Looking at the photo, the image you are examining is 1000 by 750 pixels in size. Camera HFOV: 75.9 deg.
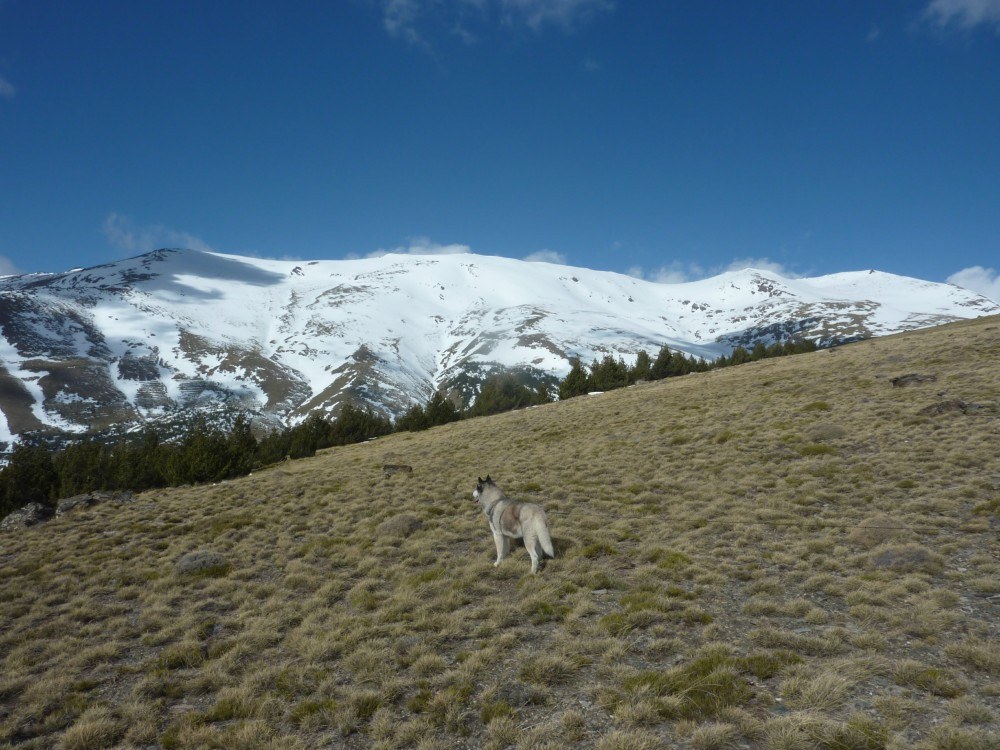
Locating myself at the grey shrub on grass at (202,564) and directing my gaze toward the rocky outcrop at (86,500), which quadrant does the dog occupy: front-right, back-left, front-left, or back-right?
back-right

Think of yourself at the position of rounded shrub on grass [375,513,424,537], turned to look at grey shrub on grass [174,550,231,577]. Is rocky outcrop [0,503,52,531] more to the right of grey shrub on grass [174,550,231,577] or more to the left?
right

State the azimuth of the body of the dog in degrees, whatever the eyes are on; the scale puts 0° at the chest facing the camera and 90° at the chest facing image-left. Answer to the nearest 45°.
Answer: approximately 135°

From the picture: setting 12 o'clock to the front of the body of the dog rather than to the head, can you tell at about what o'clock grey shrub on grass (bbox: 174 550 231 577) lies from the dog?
The grey shrub on grass is roughly at 11 o'clock from the dog.

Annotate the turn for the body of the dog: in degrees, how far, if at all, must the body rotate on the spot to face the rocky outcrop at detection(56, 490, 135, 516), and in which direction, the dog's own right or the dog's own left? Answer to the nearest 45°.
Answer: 0° — it already faces it
